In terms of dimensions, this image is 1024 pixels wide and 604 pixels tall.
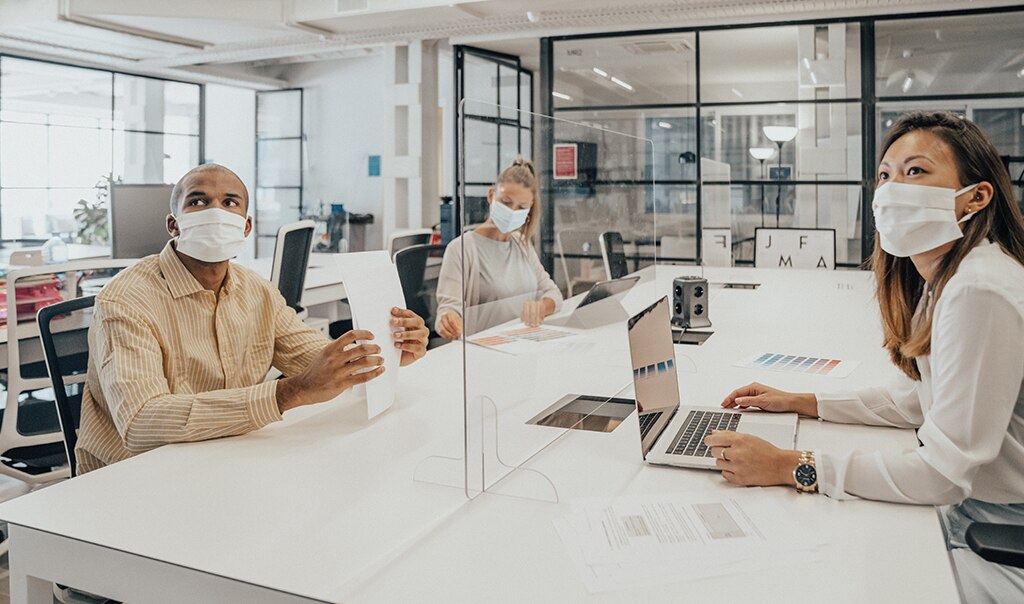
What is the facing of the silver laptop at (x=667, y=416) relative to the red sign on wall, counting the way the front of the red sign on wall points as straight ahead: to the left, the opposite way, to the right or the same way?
to the left

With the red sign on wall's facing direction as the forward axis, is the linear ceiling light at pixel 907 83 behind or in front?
behind

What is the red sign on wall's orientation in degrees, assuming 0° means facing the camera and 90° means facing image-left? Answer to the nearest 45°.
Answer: approximately 0°

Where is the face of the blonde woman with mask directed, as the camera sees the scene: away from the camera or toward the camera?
toward the camera

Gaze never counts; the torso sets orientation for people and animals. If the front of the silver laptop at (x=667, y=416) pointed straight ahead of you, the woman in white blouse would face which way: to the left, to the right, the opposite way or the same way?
the opposite way

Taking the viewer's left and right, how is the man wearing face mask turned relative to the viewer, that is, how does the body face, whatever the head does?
facing the viewer and to the right of the viewer

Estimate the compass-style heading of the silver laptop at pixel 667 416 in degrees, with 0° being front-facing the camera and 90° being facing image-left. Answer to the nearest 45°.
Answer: approximately 270°

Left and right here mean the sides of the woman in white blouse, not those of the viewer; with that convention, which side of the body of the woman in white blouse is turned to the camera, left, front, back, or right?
left

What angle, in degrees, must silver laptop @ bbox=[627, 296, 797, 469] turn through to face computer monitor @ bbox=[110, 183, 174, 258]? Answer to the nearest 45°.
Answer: approximately 135° to its left
